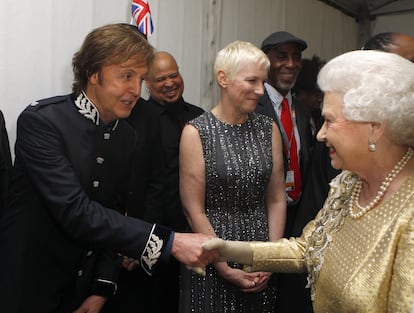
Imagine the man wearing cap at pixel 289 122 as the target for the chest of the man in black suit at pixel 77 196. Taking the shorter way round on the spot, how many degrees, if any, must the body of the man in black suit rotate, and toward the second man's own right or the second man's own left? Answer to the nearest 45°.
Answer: approximately 90° to the second man's own left

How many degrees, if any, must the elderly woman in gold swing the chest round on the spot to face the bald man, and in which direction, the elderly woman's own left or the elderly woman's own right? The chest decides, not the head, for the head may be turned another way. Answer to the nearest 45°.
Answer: approximately 90° to the elderly woman's own right

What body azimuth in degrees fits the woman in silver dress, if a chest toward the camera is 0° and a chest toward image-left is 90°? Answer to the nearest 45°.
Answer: approximately 315°

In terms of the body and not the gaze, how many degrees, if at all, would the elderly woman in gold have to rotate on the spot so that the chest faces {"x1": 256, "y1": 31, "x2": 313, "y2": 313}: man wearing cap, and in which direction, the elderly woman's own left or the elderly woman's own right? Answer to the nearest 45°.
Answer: approximately 135° to the elderly woman's own right

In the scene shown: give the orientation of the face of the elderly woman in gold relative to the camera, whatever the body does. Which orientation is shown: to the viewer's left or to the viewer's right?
to the viewer's left

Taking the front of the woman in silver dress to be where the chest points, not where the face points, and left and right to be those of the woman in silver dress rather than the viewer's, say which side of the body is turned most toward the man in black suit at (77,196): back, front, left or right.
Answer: right

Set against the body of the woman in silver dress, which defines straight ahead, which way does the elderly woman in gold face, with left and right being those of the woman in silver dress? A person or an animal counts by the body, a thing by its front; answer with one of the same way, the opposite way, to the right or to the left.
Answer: to the right

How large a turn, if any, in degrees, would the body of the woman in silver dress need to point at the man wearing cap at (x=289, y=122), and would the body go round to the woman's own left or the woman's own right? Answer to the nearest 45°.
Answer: approximately 90° to the woman's own left

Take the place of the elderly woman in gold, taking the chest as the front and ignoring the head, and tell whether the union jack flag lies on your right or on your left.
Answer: on your right
